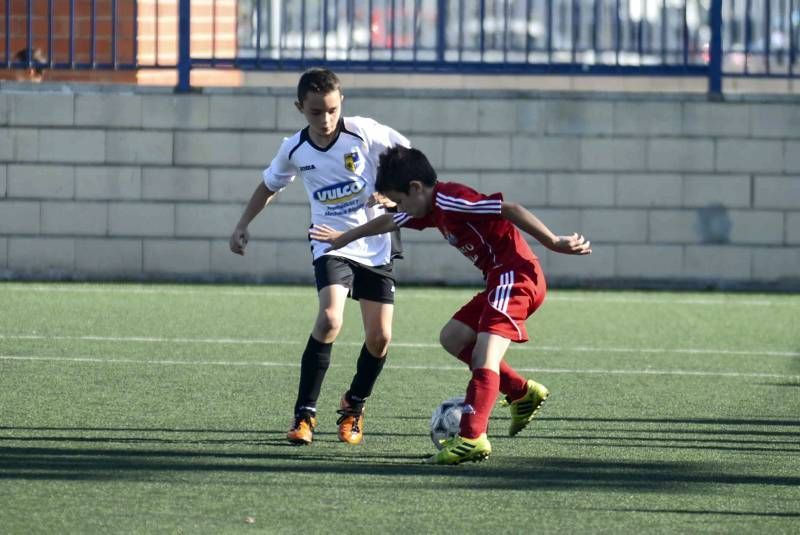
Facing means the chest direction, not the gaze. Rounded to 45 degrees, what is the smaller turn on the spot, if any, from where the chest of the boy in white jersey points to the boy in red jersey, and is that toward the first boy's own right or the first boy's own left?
approximately 45° to the first boy's own left

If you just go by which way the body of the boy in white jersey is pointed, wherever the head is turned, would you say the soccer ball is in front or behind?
in front

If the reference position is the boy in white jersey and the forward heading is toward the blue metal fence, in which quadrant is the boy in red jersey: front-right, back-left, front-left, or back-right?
back-right

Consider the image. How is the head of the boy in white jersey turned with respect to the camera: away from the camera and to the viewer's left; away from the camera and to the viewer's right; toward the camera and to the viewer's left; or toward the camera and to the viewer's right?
toward the camera and to the viewer's right

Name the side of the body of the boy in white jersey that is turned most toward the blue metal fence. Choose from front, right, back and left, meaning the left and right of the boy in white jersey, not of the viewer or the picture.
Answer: back

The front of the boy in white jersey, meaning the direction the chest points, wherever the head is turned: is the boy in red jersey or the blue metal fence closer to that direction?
the boy in red jersey

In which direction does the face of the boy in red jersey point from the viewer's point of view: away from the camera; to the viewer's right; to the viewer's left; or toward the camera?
to the viewer's left

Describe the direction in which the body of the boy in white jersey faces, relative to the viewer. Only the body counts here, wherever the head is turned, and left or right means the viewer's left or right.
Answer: facing the viewer
